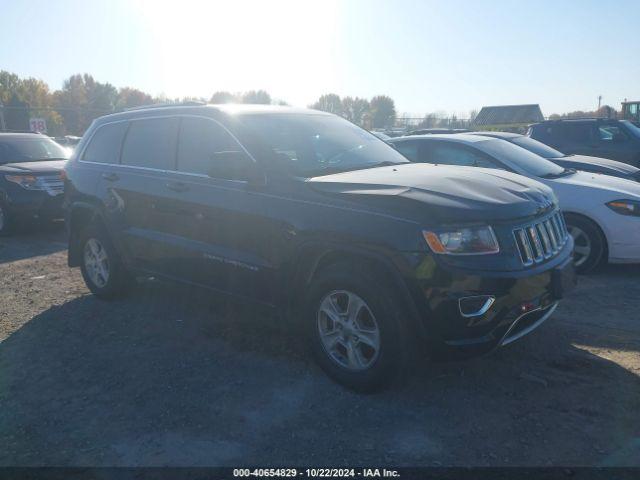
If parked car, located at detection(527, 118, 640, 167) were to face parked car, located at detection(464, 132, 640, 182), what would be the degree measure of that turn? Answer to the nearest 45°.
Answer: approximately 45° to its right

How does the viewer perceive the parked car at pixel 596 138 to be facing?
facing the viewer and to the right of the viewer

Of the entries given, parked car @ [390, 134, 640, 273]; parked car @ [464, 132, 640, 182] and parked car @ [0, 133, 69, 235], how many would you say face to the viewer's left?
0

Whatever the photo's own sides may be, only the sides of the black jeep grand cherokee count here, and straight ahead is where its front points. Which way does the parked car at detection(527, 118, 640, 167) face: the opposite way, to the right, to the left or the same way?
the same way

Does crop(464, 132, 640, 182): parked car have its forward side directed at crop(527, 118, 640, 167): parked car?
no

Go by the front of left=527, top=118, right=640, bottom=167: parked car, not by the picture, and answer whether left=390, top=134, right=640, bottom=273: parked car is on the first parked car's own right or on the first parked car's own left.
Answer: on the first parked car's own right

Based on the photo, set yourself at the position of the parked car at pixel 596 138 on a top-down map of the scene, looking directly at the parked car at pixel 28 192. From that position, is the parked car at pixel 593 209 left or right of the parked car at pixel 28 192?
left

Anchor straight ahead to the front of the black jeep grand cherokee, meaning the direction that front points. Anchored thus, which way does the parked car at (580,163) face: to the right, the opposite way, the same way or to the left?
the same way

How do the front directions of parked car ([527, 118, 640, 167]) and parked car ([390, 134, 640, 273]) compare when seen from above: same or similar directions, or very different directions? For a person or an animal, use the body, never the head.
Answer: same or similar directions

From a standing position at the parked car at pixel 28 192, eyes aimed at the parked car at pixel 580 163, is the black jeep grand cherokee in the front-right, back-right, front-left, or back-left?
front-right

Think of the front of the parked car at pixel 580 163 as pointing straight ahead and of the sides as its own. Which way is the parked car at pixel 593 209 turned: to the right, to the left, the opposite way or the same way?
the same way

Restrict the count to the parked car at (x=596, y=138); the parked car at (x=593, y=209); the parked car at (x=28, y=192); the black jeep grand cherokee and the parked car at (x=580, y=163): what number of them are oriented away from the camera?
0

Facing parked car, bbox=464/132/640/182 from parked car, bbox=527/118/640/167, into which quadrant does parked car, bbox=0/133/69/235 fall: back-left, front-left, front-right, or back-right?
front-right

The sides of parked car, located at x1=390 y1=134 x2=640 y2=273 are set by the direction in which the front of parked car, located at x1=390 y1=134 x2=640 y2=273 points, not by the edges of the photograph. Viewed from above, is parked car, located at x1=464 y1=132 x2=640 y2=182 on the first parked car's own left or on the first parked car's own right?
on the first parked car's own left

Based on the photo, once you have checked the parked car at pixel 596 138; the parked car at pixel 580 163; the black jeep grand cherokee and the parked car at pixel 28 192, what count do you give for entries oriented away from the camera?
0

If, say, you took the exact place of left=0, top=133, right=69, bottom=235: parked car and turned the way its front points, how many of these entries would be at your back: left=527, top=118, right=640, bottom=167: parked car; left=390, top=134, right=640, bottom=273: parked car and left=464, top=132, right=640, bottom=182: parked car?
0

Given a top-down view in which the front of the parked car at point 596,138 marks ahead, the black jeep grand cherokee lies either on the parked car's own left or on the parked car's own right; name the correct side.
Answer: on the parked car's own right
